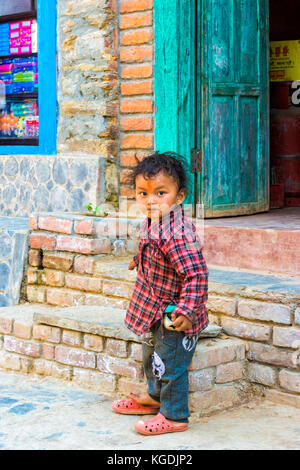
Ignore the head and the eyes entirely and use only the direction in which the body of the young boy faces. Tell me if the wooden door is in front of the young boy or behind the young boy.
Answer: behind
